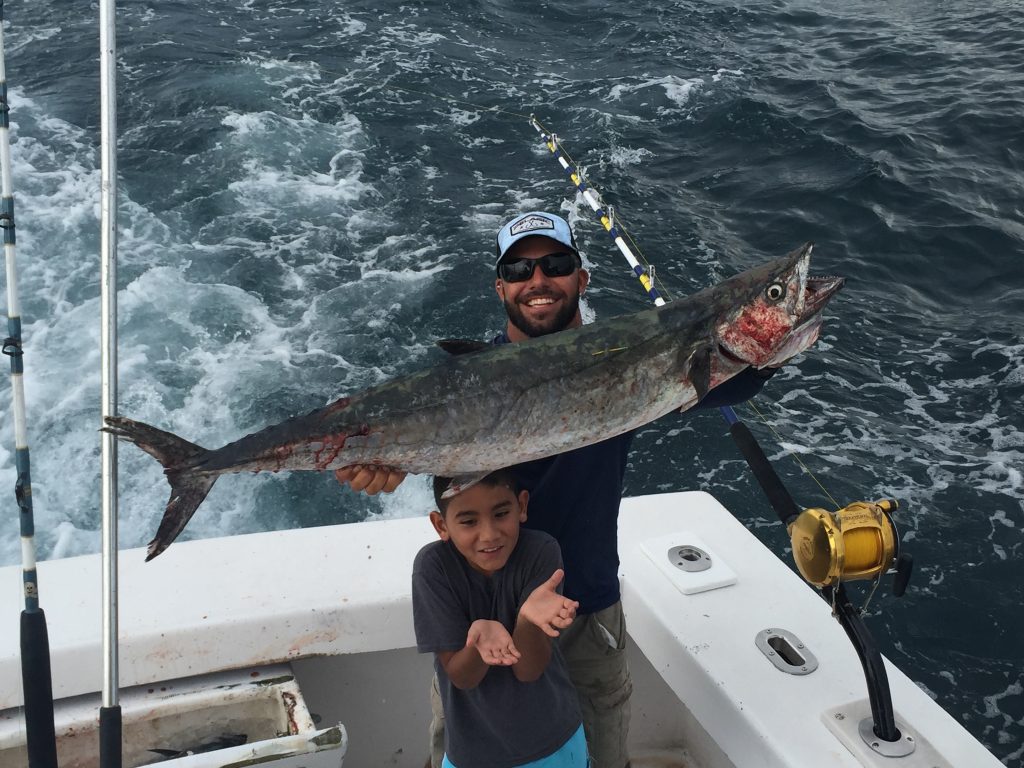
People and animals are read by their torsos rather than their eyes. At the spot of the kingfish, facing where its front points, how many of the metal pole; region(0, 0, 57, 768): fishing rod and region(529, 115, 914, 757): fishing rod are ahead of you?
1

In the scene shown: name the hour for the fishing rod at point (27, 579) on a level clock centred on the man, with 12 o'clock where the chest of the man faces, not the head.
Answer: The fishing rod is roughly at 2 o'clock from the man.

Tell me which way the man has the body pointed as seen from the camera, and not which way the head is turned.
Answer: toward the camera

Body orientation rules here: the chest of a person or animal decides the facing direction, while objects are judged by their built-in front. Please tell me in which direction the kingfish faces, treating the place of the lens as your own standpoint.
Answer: facing to the right of the viewer

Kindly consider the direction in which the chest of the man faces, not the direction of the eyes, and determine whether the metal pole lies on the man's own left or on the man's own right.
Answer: on the man's own right

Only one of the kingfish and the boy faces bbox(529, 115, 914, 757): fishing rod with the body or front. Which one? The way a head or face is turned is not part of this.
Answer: the kingfish

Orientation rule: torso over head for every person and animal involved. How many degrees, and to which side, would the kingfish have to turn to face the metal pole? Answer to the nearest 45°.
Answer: approximately 180°

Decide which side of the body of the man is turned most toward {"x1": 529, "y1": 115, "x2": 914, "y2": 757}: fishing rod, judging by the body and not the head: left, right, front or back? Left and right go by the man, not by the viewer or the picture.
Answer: left

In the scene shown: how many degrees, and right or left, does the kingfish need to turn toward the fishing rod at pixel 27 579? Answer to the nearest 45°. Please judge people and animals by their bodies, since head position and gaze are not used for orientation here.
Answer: approximately 180°

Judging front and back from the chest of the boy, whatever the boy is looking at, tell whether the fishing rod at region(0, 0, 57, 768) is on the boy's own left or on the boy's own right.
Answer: on the boy's own right

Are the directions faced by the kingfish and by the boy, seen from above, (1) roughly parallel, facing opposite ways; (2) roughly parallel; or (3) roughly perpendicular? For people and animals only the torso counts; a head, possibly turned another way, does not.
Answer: roughly perpendicular
